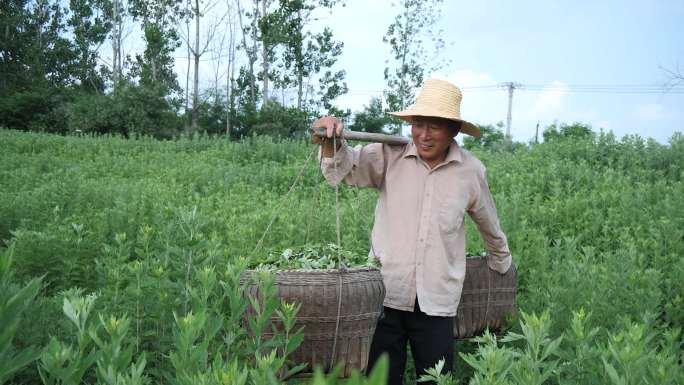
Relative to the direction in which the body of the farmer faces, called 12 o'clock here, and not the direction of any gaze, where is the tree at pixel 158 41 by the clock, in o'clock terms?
The tree is roughly at 5 o'clock from the farmer.

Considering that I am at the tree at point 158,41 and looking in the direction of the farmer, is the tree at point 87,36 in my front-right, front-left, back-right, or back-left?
back-right

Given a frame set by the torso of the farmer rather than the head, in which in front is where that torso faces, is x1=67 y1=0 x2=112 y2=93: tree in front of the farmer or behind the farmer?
behind

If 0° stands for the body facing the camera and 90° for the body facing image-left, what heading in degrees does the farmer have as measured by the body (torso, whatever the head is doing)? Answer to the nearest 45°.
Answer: approximately 0°

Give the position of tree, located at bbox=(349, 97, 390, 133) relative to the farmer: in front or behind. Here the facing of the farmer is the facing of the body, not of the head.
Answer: behind
